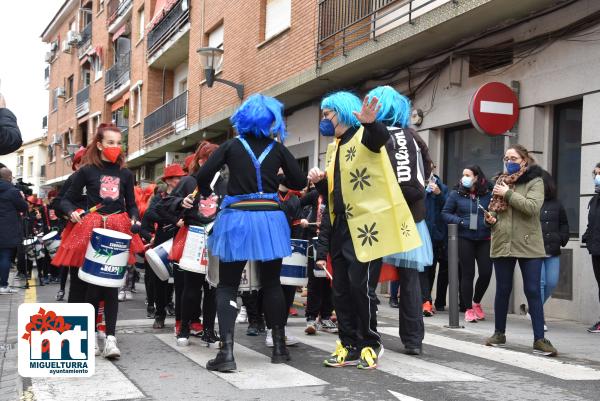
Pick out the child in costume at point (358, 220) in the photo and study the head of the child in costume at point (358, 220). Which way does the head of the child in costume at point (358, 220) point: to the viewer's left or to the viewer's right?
to the viewer's left

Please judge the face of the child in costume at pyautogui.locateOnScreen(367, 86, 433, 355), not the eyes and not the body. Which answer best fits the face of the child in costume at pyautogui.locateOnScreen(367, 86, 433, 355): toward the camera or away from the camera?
away from the camera

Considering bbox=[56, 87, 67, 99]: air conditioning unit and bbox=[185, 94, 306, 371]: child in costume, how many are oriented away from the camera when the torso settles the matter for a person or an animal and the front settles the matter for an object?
1

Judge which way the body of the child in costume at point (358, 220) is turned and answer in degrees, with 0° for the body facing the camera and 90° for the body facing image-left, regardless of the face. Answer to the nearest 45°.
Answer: approximately 45°

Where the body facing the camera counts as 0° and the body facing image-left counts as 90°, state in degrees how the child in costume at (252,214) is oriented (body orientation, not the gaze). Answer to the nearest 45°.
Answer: approximately 180°

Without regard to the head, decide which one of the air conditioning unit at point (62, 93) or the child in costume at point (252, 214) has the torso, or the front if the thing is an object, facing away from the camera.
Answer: the child in costume
